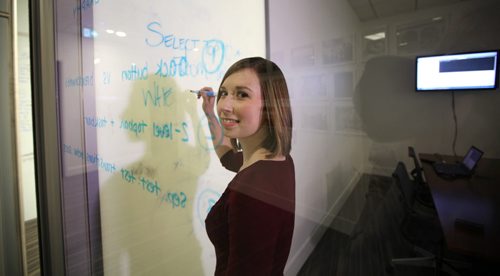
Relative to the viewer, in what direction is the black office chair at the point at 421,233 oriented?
to the viewer's right
